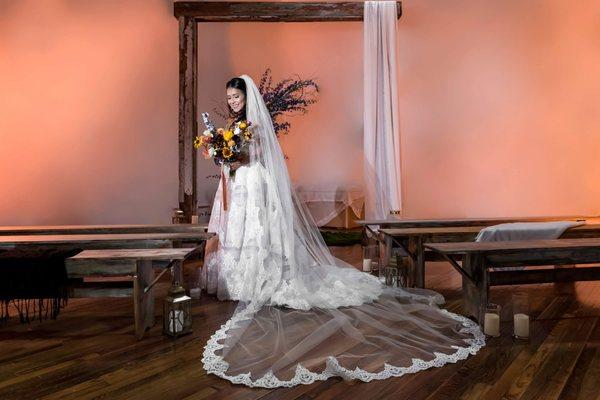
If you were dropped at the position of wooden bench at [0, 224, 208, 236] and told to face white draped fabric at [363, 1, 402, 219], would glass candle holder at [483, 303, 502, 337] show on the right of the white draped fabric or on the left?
right

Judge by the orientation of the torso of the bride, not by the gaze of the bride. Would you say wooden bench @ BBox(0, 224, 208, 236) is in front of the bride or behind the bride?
in front

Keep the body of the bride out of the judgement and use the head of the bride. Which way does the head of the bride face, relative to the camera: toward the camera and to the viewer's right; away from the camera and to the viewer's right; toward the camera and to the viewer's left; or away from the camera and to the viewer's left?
toward the camera and to the viewer's left

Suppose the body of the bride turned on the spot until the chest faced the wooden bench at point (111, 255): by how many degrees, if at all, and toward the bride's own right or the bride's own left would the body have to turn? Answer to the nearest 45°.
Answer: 0° — they already face it

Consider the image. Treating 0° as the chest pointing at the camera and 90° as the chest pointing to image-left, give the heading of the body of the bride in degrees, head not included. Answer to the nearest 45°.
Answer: approximately 90°

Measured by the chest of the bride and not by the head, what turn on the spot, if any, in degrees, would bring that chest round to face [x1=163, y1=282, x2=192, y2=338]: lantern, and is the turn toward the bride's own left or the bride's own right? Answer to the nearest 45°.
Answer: approximately 45° to the bride's own left

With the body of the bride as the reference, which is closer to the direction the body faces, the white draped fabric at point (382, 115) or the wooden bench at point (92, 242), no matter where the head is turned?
the wooden bench

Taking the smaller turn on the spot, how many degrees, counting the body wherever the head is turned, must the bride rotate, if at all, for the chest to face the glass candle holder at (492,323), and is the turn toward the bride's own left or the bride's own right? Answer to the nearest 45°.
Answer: approximately 180°

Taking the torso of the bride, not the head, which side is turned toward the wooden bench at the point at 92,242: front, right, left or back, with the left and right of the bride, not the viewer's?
front

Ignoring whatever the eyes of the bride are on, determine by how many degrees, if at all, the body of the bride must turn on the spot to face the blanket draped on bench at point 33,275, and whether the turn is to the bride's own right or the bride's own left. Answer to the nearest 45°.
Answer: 0° — they already face it
